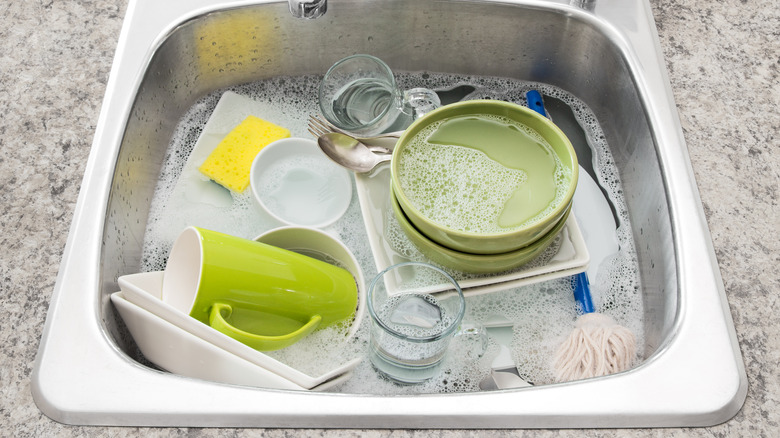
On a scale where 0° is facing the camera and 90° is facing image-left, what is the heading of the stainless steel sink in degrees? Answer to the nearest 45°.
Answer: approximately 0°
